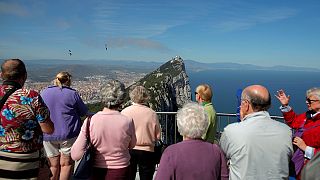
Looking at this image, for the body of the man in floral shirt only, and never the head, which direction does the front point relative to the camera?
away from the camera

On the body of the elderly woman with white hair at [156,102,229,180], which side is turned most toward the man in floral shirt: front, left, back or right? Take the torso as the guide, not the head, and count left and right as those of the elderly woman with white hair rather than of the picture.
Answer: left

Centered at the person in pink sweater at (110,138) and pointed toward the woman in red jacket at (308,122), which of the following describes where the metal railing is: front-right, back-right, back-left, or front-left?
front-left

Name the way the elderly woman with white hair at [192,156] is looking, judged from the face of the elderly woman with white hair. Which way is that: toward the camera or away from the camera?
away from the camera

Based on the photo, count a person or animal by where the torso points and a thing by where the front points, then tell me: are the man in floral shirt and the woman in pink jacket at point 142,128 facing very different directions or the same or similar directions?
same or similar directions

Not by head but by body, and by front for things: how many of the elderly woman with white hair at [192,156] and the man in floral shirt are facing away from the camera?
2

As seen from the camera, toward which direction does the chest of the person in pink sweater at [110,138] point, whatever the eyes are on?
away from the camera

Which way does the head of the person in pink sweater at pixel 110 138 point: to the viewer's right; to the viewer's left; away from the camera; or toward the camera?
away from the camera

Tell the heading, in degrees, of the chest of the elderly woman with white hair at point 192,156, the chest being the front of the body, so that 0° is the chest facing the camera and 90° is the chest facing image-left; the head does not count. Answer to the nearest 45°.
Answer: approximately 180°

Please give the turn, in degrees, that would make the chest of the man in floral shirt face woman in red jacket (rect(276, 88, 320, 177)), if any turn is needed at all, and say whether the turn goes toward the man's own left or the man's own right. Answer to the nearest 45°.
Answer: approximately 90° to the man's own right

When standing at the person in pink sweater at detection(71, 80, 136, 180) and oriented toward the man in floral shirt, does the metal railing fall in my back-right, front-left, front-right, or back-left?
back-right

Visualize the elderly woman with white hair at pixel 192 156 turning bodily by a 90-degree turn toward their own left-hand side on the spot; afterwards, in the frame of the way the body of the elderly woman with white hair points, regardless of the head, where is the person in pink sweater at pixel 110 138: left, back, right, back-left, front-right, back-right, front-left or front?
front-right

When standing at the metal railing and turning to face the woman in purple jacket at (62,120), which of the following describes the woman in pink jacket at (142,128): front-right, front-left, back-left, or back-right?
front-left

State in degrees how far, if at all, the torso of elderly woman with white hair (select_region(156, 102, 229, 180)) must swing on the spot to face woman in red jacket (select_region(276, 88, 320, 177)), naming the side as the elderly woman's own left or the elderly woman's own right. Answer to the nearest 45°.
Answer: approximately 45° to the elderly woman's own right

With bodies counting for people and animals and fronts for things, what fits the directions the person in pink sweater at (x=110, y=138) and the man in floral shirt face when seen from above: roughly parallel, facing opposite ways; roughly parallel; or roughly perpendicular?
roughly parallel

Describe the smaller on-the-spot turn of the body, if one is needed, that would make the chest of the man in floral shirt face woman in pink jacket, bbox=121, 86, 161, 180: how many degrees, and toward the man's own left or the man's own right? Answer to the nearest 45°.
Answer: approximately 90° to the man's own right

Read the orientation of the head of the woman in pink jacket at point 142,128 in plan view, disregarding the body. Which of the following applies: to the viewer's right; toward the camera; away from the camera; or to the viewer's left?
away from the camera

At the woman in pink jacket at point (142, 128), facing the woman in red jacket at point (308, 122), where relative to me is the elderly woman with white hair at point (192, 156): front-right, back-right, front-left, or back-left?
front-right
